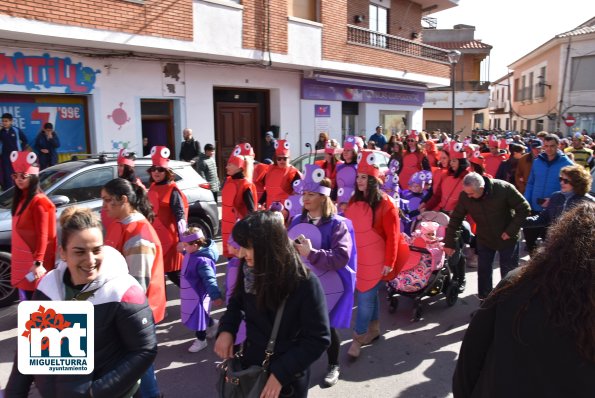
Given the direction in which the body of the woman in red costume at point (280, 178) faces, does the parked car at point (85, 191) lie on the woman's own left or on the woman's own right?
on the woman's own right

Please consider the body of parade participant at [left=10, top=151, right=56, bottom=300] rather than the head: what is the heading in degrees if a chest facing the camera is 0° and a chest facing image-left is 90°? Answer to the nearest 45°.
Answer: approximately 45°

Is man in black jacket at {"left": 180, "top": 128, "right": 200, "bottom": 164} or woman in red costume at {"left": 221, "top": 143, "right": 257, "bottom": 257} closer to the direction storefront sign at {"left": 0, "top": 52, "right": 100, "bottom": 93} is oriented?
the woman in red costume

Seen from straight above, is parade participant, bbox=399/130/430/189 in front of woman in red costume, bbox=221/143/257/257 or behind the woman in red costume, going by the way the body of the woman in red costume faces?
behind

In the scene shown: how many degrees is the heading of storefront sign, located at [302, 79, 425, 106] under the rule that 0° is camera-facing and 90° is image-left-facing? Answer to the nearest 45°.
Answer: approximately 315°

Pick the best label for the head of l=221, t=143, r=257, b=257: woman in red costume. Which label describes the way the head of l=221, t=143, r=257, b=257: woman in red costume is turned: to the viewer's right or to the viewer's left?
to the viewer's left

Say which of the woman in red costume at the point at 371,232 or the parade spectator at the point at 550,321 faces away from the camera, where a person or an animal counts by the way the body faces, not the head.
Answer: the parade spectator

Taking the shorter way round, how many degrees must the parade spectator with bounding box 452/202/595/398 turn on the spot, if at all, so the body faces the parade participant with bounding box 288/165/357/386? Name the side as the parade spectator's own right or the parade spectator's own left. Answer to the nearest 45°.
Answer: approximately 45° to the parade spectator's own left

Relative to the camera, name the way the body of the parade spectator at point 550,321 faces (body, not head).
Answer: away from the camera

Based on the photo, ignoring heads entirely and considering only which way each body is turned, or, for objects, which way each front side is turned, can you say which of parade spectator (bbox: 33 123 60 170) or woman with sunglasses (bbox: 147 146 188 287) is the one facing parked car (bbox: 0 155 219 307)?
the parade spectator

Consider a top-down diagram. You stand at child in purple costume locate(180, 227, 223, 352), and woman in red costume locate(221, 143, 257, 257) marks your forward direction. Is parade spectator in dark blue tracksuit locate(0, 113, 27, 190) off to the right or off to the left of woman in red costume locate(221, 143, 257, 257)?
left
